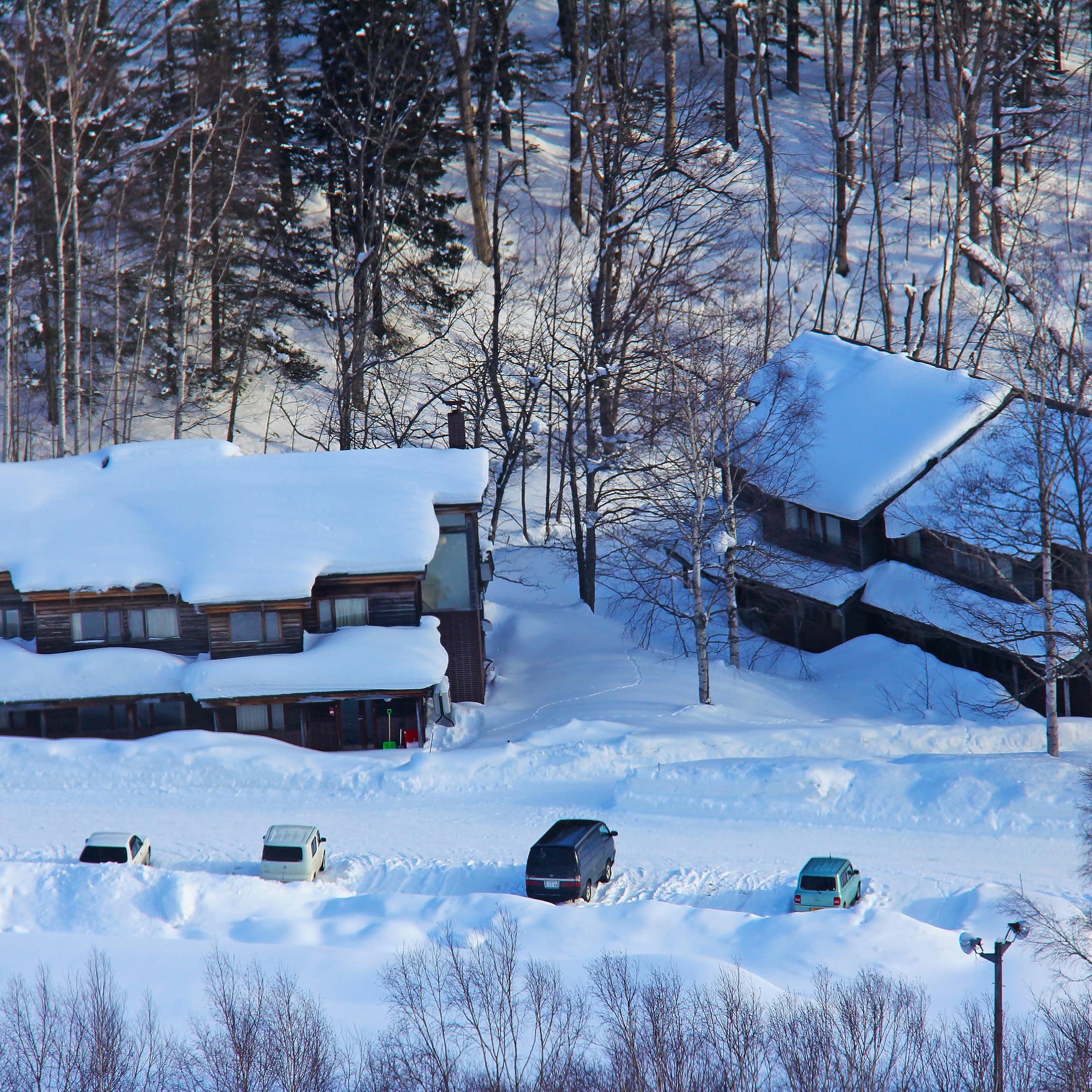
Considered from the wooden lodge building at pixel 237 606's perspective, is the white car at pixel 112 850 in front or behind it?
in front

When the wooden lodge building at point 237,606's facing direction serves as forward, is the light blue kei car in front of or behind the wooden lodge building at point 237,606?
in front

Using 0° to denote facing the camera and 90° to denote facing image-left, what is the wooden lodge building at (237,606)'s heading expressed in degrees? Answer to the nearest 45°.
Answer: approximately 0°

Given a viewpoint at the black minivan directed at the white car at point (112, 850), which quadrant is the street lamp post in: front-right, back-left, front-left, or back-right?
back-left

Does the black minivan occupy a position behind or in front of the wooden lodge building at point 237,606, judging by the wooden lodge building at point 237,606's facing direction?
in front

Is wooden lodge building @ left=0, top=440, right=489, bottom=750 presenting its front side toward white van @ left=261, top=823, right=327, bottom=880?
yes

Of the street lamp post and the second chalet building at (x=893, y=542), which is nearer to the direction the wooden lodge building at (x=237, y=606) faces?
the street lamp post
